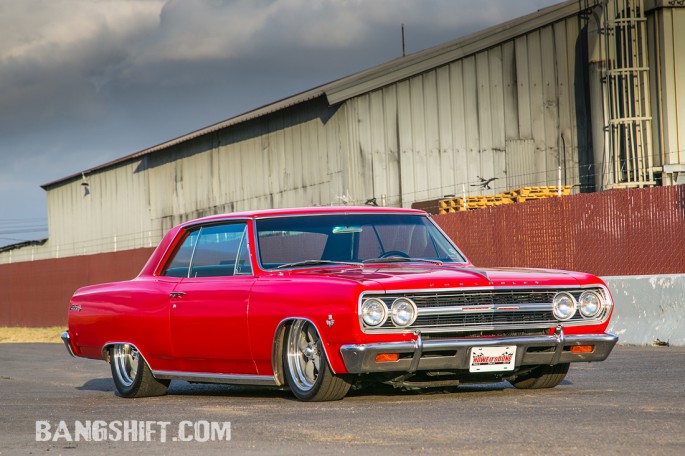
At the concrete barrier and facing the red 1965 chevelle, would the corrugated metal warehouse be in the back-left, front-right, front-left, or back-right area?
back-right

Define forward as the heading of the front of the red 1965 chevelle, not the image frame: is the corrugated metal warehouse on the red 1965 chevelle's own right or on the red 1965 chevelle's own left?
on the red 1965 chevelle's own left

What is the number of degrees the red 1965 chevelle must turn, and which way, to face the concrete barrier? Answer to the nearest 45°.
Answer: approximately 90° to its left

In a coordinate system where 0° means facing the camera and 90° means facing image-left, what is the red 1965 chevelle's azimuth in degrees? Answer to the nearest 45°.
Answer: approximately 315°

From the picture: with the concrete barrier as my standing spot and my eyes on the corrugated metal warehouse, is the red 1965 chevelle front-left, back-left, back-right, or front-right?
back-left
